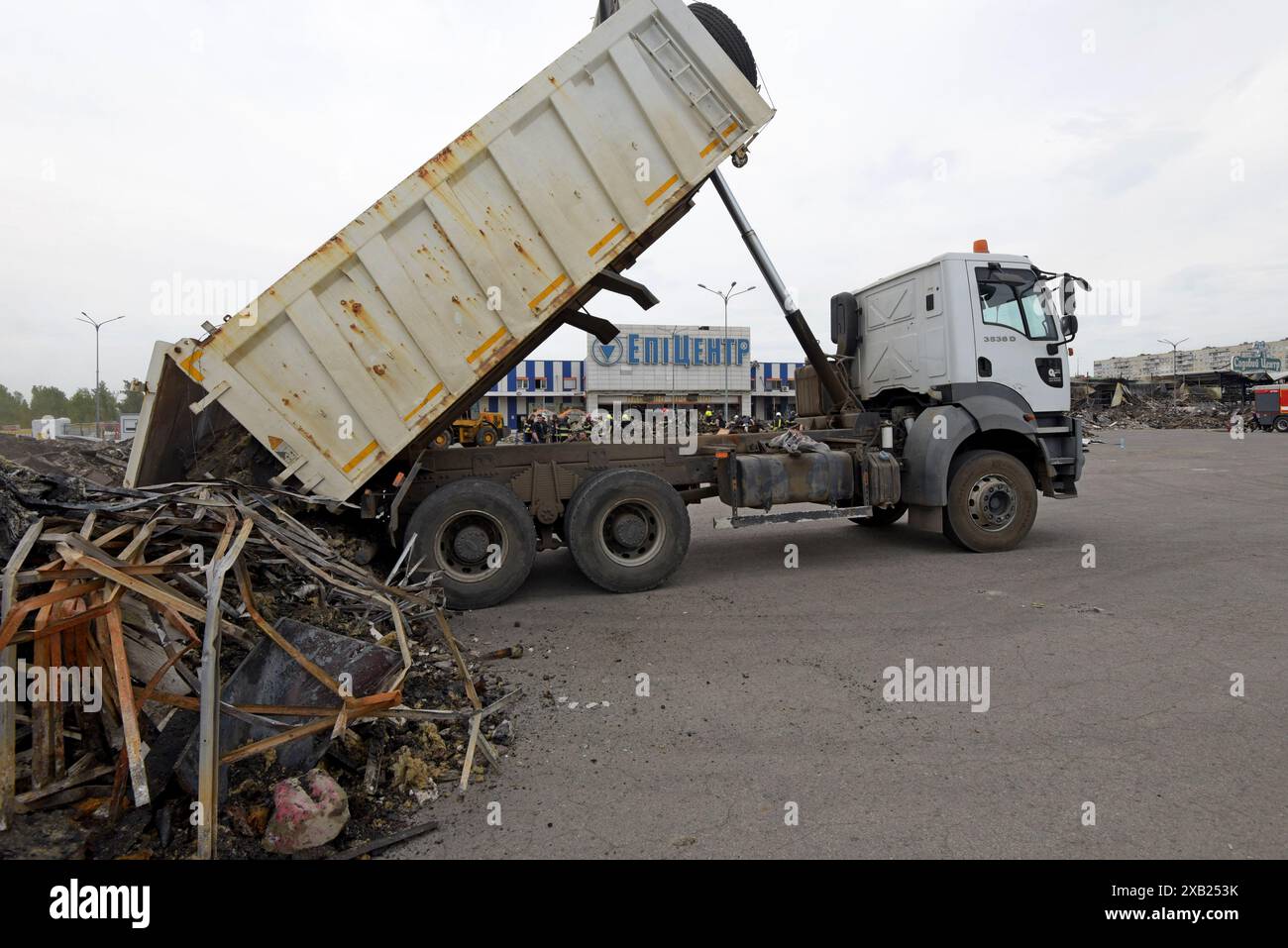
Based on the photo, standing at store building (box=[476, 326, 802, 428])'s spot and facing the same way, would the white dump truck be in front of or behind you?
in front

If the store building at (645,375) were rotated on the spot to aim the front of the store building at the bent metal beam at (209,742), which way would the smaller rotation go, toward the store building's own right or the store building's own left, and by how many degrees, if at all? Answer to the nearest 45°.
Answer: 0° — it already faces it

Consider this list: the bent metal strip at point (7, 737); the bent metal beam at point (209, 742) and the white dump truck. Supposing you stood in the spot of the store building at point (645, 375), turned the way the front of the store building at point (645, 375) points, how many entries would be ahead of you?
3

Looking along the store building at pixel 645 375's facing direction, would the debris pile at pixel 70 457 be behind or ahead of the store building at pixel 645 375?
ahead

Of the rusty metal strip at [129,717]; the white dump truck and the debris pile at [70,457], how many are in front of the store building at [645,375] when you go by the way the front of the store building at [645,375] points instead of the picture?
3

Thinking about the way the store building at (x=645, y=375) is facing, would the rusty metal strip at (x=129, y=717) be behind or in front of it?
in front

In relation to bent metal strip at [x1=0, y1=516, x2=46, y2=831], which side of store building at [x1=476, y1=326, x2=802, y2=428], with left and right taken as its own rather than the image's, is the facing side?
front

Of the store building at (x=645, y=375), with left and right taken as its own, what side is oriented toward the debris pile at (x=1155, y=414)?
left

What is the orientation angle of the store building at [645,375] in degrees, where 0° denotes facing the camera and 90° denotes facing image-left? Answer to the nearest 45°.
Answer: approximately 0°
